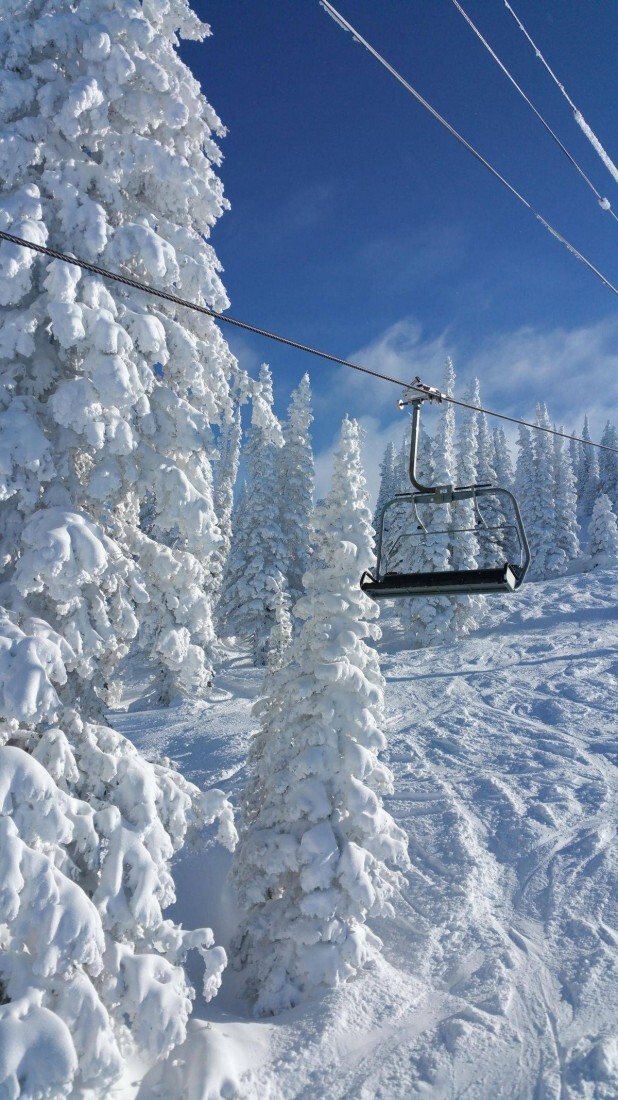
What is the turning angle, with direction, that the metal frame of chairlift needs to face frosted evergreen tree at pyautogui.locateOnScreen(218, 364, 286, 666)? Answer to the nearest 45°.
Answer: approximately 135° to its right

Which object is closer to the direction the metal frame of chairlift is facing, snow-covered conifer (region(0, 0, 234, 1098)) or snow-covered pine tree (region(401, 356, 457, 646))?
the snow-covered conifer

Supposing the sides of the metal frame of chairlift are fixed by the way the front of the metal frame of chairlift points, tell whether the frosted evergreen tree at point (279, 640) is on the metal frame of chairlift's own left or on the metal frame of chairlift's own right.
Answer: on the metal frame of chairlift's own right

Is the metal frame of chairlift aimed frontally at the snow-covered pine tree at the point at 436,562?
no

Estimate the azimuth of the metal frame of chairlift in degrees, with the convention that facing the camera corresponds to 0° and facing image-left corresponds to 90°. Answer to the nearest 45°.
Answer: approximately 45°

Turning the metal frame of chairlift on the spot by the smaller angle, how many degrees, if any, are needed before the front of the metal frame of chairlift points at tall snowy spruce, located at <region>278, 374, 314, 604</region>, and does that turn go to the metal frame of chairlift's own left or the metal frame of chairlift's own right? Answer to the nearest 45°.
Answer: approximately 135° to the metal frame of chairlift's own right

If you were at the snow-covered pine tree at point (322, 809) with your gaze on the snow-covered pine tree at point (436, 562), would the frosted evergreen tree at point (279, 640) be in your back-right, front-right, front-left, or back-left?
front-left
